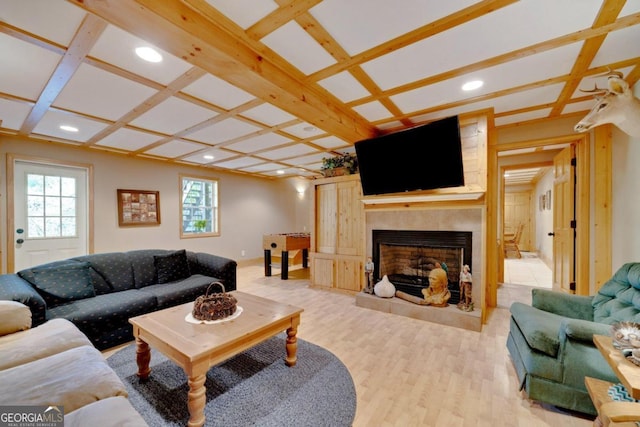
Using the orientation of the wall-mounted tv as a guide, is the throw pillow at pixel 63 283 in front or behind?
in front

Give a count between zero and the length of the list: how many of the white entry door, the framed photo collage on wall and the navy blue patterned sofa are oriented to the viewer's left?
0

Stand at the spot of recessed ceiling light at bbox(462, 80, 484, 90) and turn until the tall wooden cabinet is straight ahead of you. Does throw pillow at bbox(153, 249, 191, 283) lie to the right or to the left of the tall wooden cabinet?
left

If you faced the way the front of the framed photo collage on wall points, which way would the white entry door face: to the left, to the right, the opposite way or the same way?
the same way

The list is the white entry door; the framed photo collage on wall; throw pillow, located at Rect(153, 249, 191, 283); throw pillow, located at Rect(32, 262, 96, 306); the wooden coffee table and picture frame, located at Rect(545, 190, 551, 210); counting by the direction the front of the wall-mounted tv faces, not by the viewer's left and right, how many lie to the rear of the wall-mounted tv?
1

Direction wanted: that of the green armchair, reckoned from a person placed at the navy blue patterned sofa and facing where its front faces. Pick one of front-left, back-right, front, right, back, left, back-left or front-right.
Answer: front

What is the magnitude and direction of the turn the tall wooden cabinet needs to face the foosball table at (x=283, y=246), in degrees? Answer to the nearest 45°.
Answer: approximately 90° to its right

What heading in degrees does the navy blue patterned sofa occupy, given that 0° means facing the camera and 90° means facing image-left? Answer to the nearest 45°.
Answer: approximately 315°

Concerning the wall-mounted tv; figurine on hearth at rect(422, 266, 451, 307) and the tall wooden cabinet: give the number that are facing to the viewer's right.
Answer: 0

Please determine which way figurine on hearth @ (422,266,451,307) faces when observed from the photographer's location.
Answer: facing the viewer and to the left of the viewer

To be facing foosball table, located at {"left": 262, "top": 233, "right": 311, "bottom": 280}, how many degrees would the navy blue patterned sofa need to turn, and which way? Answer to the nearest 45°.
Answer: approximately 90° to its left

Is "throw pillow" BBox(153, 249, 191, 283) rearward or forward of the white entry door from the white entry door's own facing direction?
forward

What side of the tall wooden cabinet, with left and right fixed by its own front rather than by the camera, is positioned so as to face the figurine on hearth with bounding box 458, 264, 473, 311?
left
